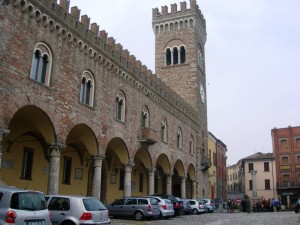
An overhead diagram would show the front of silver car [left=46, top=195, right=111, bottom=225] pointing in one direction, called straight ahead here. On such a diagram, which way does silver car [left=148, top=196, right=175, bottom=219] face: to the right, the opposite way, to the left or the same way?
the same way

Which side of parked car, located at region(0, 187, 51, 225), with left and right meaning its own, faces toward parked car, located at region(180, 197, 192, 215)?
right

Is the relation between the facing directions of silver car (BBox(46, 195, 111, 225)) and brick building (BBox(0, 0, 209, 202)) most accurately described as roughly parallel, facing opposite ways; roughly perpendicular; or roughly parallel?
roughly parallel, facing opposite ways

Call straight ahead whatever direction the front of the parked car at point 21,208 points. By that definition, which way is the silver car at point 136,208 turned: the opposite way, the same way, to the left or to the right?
the same way

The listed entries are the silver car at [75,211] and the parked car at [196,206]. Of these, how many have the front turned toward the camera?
0

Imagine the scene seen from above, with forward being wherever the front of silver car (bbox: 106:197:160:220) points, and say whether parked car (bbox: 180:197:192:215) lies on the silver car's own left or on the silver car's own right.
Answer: on the silver car's own right

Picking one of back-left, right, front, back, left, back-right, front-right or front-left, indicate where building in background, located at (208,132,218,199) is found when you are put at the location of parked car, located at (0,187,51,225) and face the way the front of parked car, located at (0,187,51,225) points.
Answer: right

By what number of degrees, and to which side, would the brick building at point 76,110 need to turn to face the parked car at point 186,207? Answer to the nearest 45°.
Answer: approximately 90° to its left

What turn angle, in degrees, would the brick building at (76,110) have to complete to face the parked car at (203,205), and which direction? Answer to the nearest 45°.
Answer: approximately 90° to its left

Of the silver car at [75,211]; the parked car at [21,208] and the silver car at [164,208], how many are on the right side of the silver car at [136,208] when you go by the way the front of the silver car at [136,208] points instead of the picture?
1

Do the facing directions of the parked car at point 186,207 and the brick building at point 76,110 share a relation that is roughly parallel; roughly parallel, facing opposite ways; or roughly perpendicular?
roughly parallel, facing opposite ways

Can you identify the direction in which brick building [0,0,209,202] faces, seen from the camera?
facing the viewer and to the right of the viewer

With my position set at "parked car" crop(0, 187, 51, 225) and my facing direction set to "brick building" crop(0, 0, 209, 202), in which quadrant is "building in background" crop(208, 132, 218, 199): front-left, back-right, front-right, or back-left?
front-right

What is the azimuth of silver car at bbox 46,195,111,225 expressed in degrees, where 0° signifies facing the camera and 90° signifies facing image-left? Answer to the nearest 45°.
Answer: approximately 135°

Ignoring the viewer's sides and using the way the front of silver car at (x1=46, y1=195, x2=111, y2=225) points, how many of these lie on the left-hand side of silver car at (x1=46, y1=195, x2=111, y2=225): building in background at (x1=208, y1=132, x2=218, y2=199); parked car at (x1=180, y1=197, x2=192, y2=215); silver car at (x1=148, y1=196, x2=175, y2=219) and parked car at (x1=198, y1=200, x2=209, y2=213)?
0

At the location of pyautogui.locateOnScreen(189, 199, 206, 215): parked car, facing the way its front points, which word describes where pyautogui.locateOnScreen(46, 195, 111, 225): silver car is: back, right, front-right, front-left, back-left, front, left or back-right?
back-left

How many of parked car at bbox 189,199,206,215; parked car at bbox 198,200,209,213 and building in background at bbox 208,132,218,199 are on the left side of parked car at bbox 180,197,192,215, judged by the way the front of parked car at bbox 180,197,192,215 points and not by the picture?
0

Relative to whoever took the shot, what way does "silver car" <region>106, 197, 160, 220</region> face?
facing away from the viewer and to the left of the viewer

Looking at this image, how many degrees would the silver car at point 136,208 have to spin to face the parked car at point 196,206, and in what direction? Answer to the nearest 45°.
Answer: approximately 90° to its right
